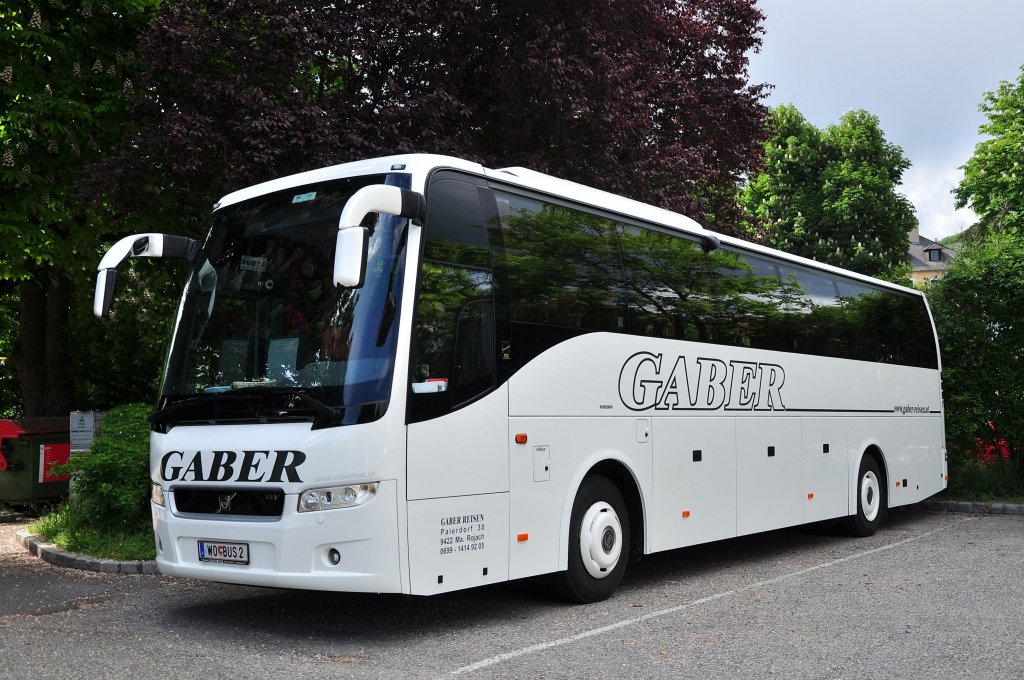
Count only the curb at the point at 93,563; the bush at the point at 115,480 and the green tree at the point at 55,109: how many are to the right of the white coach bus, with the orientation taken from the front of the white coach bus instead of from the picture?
3

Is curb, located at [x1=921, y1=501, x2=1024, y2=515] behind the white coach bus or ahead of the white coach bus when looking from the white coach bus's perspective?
behind

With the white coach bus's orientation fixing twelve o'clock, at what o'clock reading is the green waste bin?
The green waste bin is roughly at 3 o'clock from the white coach bus.

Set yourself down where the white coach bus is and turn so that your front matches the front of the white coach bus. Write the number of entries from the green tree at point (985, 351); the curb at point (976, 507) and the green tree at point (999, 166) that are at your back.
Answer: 3

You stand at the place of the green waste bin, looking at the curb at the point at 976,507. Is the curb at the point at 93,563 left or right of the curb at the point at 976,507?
right

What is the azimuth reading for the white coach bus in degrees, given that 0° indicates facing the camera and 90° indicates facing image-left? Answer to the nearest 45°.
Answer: approximately 45°

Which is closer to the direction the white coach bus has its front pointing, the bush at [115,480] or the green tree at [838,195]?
the bush

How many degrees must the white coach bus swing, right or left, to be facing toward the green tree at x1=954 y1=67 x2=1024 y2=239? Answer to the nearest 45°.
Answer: approximately 180°

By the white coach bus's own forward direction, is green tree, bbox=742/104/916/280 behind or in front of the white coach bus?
behind

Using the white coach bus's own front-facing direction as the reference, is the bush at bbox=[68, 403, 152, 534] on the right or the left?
on its right

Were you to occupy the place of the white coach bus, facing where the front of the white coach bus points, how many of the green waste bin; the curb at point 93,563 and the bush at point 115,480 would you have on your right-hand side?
3

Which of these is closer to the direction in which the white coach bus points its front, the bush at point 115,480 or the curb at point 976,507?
the bush
